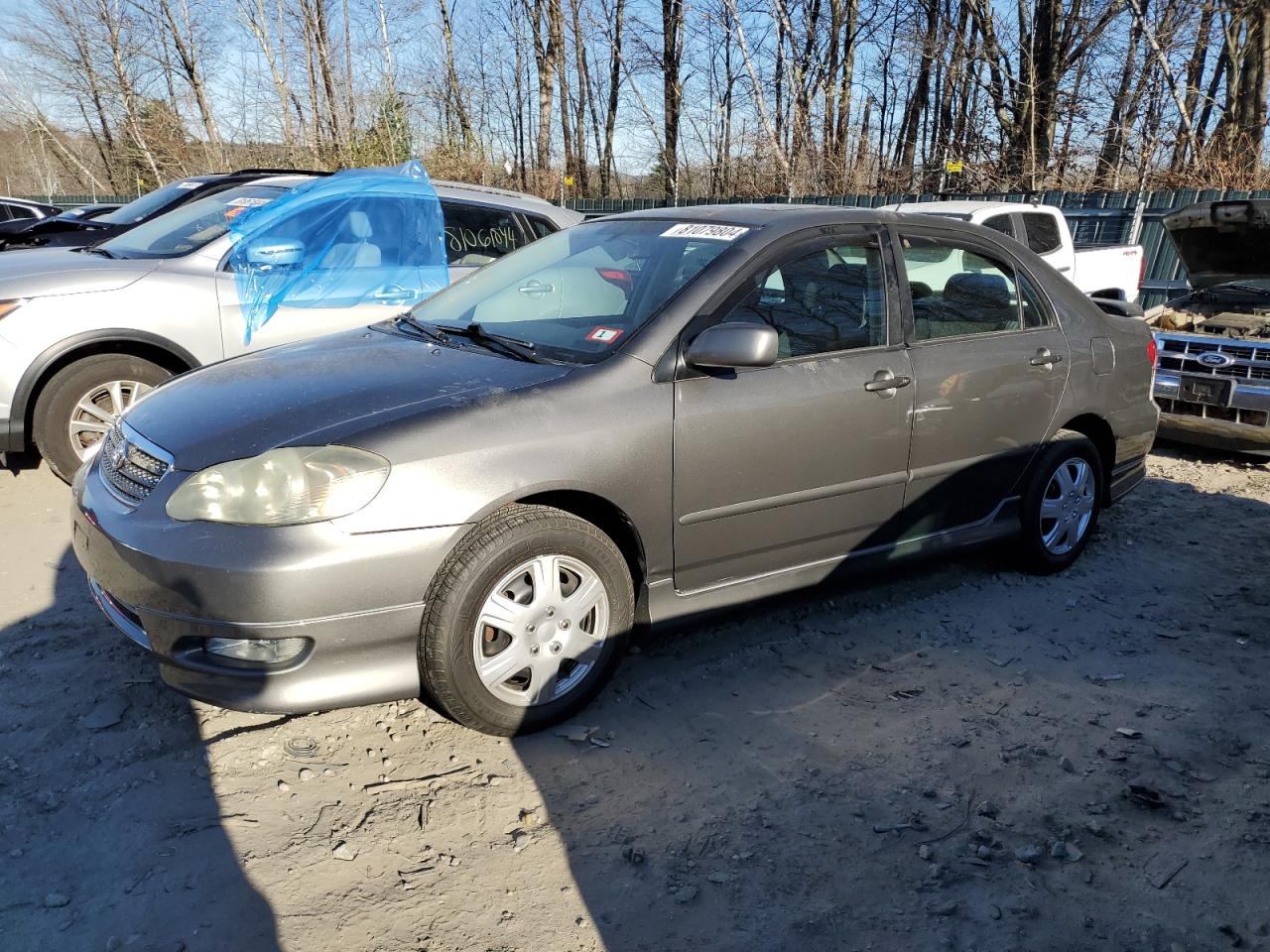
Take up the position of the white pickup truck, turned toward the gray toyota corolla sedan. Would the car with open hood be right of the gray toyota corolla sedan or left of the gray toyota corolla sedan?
left

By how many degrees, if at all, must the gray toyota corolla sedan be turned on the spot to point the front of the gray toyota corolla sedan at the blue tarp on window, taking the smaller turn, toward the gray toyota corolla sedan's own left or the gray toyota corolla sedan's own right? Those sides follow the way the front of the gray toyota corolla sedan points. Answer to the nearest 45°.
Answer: approximately 90° to the gray toyota corolla sedan's own right

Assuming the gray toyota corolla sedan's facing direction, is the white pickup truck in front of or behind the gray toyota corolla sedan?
behind

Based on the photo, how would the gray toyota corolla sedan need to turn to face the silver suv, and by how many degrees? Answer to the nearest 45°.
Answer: approximately 90° to its right

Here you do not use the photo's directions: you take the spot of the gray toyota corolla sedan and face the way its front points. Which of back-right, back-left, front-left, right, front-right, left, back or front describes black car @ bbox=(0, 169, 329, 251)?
right

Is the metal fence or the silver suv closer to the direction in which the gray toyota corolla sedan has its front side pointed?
the silver suv

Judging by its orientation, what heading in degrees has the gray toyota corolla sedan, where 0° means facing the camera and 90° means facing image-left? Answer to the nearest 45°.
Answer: approximately 45°

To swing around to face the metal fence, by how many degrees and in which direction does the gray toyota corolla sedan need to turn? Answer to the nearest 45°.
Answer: approximately 180°

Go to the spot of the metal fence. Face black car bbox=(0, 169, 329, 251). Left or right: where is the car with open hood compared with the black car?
left

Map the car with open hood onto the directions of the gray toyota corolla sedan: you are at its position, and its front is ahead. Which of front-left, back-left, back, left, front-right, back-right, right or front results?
back

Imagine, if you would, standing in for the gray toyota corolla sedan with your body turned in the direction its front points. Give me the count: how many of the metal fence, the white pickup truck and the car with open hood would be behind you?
3
